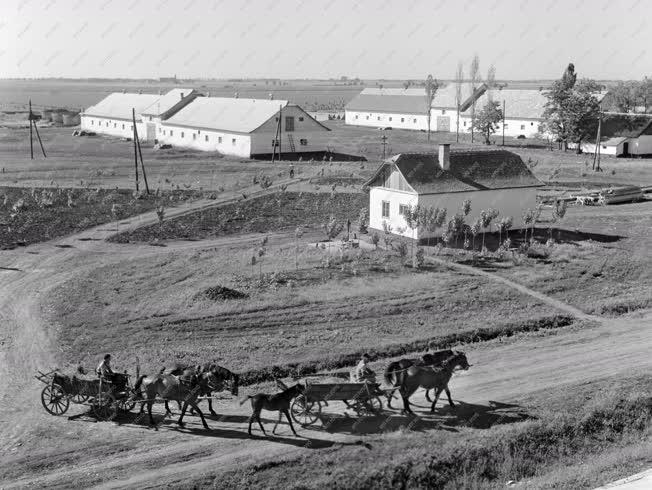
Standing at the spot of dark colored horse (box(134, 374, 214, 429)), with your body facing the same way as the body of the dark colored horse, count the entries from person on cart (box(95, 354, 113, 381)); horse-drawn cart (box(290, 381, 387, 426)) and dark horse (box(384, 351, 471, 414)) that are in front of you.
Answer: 2

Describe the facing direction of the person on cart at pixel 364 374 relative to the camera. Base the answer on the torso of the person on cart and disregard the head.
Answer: to the viewer's right

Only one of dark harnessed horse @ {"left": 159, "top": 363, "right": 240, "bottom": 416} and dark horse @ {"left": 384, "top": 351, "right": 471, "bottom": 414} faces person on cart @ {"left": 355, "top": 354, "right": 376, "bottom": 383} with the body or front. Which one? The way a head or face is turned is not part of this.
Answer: dark harnessed horse @ {"left": 159, "top": 363, "right": 240, "bottom": 416}

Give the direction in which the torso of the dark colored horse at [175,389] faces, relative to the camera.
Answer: to the viewer's right

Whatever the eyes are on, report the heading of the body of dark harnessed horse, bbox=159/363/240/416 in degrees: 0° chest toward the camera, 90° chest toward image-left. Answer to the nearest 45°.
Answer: approximately 270°

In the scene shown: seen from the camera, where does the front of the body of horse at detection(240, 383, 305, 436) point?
to the viewer's right

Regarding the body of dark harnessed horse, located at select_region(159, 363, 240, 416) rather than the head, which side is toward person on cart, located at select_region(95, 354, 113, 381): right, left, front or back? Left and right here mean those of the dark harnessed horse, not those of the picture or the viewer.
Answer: back

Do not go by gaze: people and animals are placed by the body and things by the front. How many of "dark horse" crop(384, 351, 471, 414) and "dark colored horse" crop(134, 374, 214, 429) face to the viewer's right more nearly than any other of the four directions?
2

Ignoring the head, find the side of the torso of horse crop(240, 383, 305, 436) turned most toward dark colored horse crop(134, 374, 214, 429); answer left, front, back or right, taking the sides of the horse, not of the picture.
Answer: back

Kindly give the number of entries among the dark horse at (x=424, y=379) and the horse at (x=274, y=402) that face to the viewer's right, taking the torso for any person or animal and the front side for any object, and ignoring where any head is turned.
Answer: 2

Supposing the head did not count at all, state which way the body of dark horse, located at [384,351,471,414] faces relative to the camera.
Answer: to the viewer's right

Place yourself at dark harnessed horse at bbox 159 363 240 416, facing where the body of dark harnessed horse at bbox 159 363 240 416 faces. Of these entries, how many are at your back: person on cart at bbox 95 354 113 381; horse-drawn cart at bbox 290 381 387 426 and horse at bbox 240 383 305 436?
1

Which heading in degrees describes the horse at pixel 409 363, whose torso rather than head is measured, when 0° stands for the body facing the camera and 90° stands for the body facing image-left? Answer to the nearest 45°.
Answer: approximately 270°
